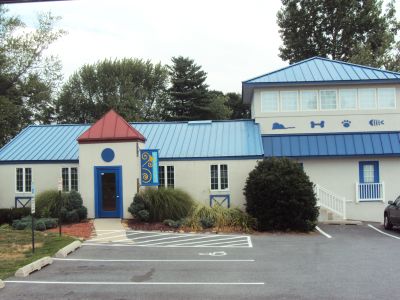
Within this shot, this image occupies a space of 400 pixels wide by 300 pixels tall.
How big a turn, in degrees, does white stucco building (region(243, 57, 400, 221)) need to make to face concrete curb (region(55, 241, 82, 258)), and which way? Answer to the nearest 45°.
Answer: approximately 45° to its right

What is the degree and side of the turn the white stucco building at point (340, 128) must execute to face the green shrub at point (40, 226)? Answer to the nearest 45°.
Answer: approximately 45° to its right

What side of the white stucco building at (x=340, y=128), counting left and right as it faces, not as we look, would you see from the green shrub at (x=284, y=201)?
front

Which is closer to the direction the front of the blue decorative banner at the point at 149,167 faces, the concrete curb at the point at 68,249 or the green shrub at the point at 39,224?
the concrete curb

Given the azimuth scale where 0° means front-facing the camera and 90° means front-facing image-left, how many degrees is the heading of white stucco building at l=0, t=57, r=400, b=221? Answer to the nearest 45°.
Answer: approximately 0°

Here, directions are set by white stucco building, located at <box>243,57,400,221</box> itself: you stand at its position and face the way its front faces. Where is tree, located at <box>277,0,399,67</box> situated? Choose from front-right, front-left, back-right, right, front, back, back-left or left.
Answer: back

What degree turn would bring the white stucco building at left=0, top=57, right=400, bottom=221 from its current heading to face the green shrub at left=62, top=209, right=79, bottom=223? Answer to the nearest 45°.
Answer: approximately 45° to its right

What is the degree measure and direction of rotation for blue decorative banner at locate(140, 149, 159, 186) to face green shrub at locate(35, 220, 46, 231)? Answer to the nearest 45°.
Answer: approximately 45° to its right

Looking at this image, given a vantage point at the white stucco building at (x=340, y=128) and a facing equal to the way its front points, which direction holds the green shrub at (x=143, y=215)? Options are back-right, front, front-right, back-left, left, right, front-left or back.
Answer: front-right

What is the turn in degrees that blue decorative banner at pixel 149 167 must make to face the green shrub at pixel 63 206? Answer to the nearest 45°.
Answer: approximately 90° to its right

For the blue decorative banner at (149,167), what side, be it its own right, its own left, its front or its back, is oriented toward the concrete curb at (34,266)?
front

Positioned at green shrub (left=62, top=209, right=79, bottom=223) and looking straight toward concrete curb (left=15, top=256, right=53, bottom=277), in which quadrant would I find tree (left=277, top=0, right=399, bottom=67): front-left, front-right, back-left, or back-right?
back-left

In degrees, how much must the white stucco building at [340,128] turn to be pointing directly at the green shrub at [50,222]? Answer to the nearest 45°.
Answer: approximately 45° to its right
